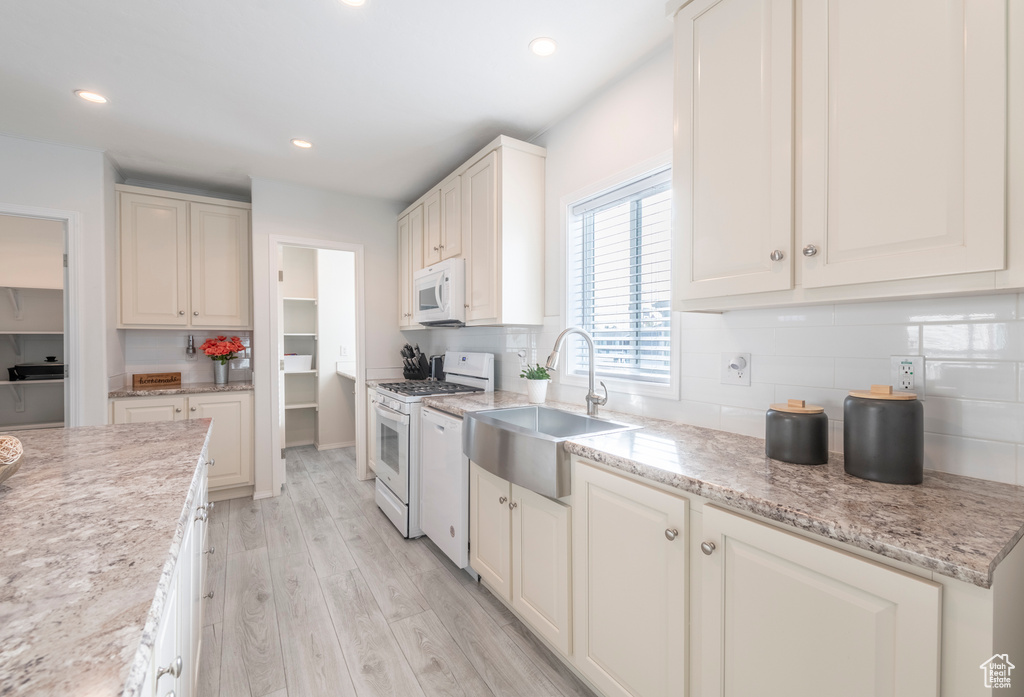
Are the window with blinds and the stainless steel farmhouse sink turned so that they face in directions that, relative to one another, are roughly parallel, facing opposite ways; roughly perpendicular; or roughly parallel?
roughly parallel

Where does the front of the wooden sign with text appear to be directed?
toward the camera

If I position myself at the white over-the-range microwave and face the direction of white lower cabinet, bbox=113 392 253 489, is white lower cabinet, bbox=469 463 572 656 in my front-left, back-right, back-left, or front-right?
back-left

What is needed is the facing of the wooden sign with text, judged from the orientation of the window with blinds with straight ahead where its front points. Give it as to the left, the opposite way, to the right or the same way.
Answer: to the left

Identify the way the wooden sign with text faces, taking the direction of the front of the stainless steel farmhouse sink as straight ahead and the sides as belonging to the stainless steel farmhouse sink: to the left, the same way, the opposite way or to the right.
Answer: to the left

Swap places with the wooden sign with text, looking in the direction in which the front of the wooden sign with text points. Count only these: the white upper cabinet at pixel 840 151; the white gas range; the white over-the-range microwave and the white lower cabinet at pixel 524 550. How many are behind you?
0

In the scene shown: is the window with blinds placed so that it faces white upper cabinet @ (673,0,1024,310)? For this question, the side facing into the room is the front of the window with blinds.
no

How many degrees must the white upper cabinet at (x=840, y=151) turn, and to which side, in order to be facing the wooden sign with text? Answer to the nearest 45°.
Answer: approximately 45° to its right

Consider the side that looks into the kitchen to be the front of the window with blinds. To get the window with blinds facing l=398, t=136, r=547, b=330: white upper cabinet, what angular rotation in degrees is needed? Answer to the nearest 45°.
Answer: approximately 45° to its right

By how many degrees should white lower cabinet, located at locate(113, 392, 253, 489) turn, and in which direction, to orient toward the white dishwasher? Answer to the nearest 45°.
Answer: approximately 45° to its left

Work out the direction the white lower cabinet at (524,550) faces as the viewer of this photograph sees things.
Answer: facing the viewer and to the left of the viewer

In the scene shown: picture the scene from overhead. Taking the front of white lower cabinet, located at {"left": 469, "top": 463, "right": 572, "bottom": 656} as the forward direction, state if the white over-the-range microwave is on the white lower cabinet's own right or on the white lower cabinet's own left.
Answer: on the white lower cabinet's own right

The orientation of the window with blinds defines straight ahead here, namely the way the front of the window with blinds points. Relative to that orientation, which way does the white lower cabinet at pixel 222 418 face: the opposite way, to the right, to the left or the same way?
to the left

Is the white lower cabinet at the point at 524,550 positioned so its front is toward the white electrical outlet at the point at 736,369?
no

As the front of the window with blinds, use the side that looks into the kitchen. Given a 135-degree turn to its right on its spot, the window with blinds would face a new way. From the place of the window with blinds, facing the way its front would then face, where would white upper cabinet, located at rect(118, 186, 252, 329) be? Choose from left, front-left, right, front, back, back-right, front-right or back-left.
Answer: left

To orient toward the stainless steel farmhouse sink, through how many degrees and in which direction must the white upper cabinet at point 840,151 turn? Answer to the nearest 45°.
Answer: approximately 45° to its right

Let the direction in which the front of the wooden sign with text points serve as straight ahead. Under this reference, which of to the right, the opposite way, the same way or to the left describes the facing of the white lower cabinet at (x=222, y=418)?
the same way

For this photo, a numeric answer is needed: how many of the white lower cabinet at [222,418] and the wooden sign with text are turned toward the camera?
2
